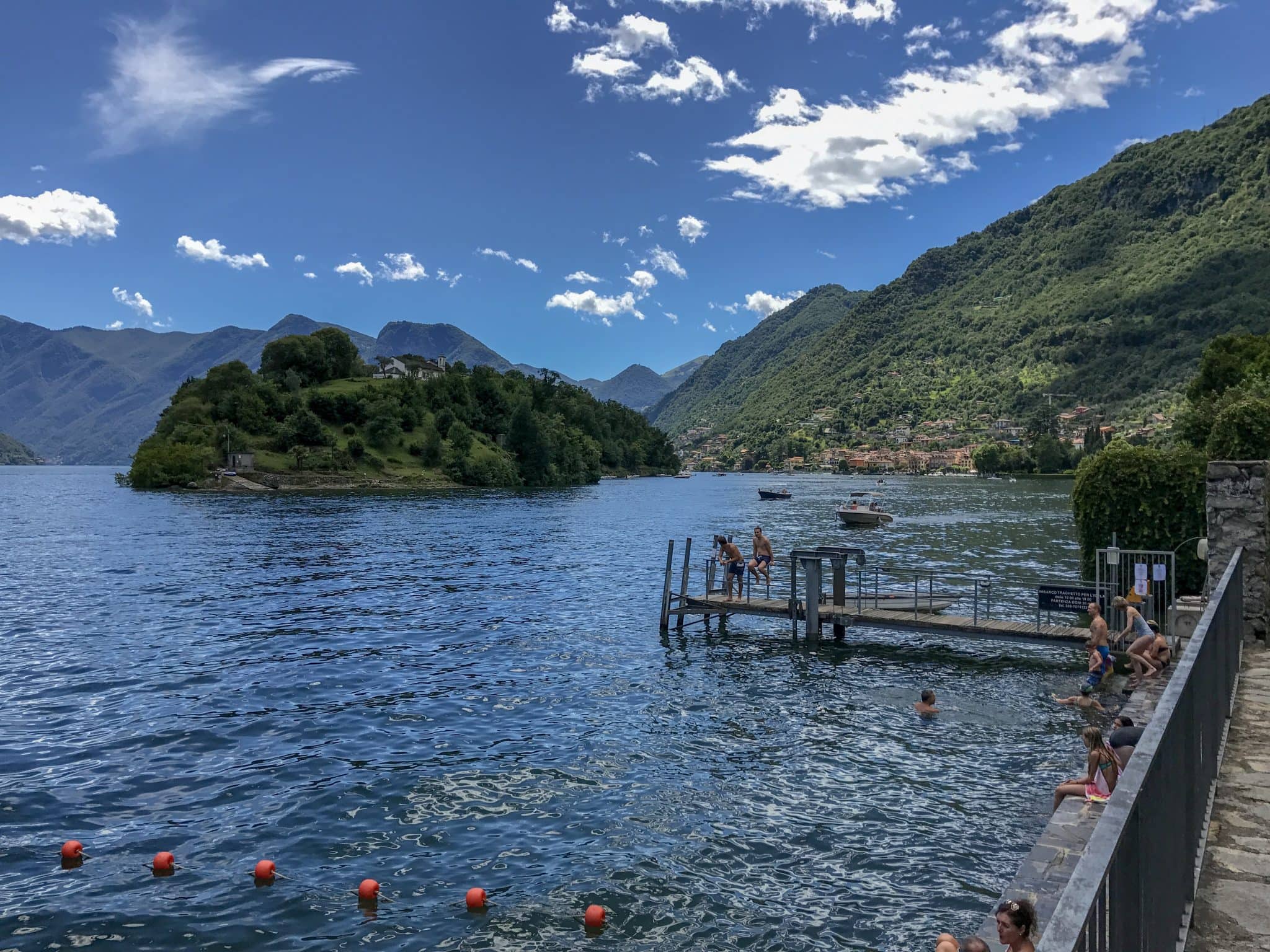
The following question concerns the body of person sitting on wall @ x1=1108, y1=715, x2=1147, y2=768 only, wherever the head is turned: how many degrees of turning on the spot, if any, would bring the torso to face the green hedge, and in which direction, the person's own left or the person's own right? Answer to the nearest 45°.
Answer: approximately 90° to the person's own right

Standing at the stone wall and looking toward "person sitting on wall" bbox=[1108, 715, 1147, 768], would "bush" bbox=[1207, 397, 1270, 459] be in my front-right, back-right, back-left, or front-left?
back-right

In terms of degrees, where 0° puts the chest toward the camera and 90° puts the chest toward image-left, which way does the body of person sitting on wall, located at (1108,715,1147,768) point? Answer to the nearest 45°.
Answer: approximately 90°

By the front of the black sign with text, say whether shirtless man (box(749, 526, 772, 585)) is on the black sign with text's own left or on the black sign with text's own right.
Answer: on the black sign with text's own right

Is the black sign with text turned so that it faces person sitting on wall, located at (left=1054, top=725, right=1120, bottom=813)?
yes

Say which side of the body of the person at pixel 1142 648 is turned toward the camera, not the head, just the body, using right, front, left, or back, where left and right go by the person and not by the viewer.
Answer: left

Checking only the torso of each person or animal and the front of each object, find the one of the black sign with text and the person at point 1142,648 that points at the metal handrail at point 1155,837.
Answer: the black sign with text

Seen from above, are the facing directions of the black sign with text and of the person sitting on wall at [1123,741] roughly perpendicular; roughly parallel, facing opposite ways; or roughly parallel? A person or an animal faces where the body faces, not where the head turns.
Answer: roughly perpendicular

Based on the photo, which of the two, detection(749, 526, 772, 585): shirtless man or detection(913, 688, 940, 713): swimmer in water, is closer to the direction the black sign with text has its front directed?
the swimmer in water
